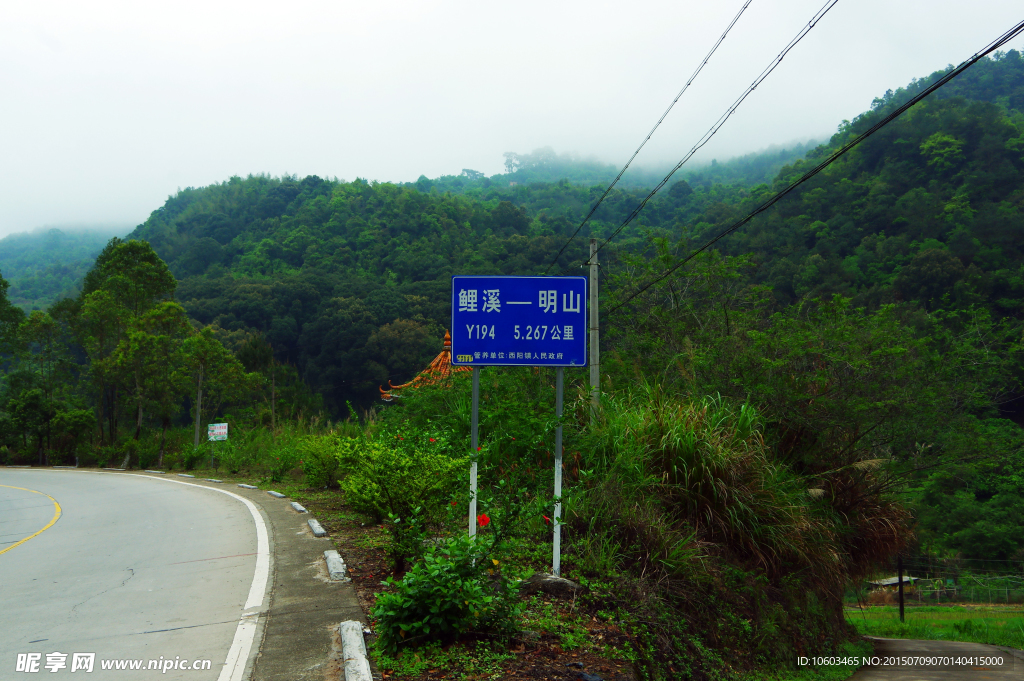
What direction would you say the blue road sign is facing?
toward the camera

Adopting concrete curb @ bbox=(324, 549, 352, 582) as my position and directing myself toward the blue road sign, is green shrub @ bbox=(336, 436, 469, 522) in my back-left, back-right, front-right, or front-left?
front-left

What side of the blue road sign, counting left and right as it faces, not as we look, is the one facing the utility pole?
back

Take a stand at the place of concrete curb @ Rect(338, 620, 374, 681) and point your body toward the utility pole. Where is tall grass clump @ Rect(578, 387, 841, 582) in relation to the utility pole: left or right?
right

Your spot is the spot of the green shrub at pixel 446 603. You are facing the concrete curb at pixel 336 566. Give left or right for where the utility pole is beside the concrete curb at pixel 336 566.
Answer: right

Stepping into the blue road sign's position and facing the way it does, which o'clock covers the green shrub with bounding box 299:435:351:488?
The green shrub is roughly at 5 o'clock from the blue road sign.
